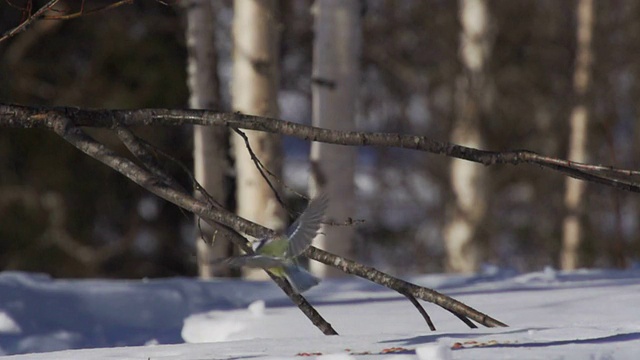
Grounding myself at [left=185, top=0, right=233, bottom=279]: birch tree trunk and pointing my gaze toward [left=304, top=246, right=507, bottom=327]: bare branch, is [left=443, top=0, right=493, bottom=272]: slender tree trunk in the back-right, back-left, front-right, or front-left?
back-left

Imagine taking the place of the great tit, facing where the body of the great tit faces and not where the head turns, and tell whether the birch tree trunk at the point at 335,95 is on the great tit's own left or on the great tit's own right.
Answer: on the great tit's own right

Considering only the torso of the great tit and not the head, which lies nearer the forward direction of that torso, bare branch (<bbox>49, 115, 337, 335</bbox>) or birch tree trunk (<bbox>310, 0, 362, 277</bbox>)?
the bare branch

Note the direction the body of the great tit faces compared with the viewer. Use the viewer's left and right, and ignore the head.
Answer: facing away from the viewer and to the left of the viewer

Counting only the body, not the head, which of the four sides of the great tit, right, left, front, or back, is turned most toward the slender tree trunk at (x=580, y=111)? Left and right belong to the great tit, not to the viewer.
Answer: right

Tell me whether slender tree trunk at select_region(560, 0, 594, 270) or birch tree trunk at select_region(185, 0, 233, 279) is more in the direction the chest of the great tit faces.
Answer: the birch tree trunk

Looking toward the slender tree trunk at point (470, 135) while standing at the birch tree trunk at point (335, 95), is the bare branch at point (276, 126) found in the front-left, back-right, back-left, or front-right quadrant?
back-right
